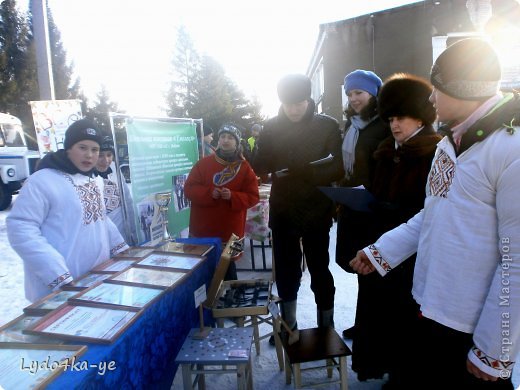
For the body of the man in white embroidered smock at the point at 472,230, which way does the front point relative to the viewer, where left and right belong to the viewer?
facing the viewer and to the left of the viewer

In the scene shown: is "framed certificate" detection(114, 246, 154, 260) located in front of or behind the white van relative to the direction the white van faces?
in front

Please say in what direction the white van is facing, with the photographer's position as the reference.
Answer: facing the viewer and to the right of the viewer

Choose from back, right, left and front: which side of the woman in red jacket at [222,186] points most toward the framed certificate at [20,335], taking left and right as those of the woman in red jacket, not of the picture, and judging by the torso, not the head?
front

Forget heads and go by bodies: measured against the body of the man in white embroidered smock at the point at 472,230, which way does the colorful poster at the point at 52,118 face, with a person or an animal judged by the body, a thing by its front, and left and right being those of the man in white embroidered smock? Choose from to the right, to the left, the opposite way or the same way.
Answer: to the left

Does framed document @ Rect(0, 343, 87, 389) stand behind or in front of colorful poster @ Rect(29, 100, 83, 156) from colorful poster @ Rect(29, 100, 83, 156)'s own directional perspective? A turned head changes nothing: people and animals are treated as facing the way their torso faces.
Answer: in front

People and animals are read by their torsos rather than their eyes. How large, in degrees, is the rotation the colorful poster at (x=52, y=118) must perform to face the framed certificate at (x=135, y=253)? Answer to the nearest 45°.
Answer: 0° — it already faces it

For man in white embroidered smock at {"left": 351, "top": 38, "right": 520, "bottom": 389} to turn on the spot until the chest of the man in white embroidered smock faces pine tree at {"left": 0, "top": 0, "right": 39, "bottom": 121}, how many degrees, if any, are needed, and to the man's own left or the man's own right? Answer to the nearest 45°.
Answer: approximately 90° to the man's own right

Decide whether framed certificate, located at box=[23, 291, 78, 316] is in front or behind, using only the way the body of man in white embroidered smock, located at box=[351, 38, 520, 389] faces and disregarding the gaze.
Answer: in front

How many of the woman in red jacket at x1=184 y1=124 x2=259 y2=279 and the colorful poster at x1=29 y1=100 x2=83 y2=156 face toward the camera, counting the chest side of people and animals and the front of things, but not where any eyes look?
2

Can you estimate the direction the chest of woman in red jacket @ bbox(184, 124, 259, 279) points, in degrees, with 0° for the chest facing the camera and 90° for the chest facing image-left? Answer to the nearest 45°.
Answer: approximately 0°

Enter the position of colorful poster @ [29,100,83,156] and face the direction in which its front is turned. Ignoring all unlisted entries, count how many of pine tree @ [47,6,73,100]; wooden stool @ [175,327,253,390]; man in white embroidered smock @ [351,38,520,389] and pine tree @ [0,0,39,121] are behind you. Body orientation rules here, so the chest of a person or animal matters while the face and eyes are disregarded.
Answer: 2

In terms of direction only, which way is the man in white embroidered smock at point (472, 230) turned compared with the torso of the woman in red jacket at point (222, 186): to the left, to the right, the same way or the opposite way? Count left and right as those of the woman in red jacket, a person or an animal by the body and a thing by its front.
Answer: to the right
